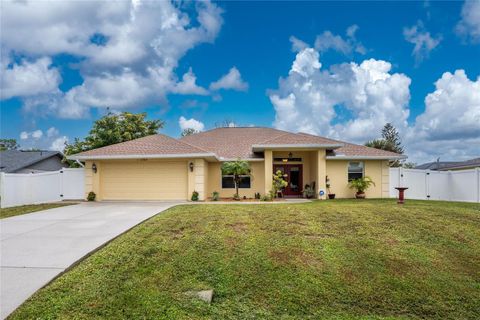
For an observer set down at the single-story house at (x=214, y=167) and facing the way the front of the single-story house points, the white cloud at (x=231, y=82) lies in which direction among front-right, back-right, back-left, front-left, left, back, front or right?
back

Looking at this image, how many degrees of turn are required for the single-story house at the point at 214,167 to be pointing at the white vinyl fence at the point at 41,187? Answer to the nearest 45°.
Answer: approximately 90° to its right

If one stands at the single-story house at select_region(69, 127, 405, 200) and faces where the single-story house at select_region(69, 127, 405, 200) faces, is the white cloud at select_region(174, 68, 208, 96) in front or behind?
behind

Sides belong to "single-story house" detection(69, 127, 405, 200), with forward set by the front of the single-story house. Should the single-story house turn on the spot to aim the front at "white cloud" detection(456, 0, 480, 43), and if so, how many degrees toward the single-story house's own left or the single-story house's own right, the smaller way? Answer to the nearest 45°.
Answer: approximately 90° to the single-story house's own left

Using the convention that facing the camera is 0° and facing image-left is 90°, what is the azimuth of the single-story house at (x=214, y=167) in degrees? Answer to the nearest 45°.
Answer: approximately 0°

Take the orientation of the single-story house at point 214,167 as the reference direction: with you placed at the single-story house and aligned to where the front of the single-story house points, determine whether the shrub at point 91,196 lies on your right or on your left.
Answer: on your right

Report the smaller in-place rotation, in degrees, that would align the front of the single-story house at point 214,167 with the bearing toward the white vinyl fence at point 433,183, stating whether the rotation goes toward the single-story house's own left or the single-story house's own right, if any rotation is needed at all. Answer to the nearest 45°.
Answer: approximately 90° to the single-story house's own left

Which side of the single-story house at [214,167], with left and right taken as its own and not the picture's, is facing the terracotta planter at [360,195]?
left
